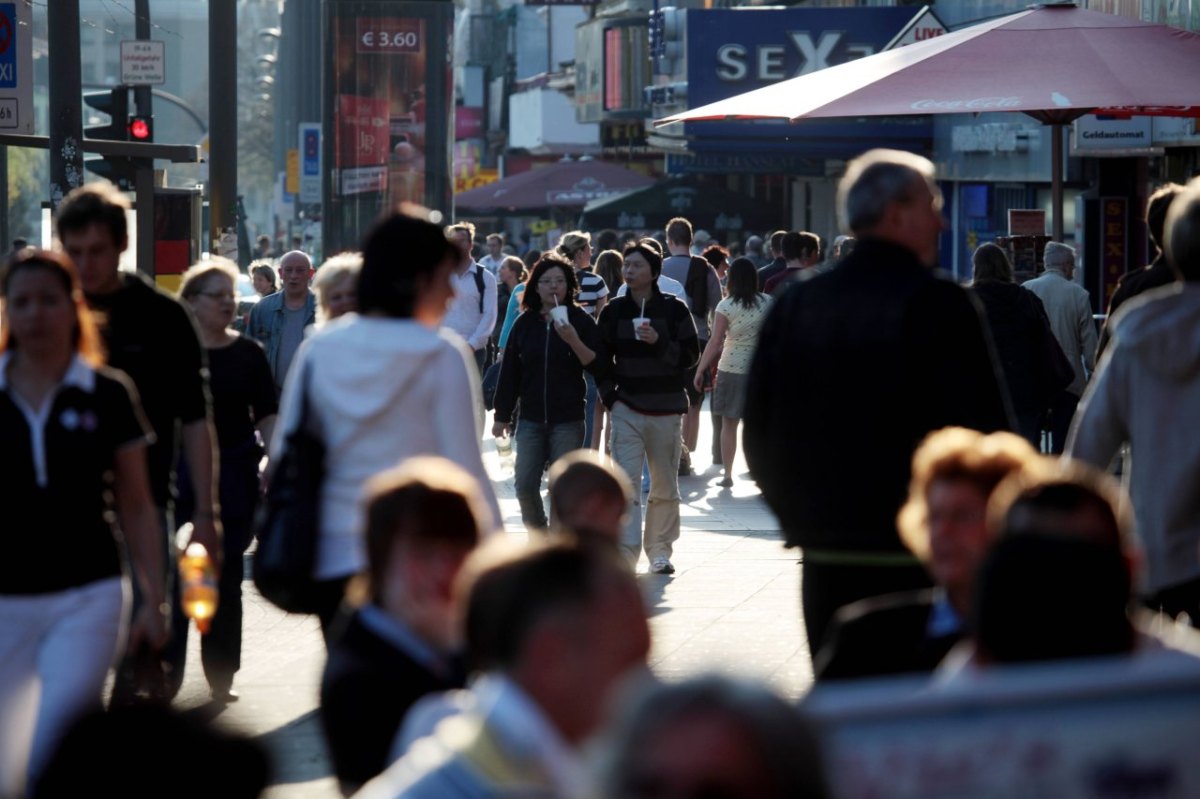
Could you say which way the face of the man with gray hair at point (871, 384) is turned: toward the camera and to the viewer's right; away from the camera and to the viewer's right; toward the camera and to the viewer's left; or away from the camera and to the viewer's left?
away from the camera and to the viewer's right

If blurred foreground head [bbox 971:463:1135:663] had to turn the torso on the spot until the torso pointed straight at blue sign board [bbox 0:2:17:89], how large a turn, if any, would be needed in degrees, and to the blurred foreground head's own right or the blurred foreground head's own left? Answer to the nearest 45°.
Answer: approximately 45° to the blurred foreground head's own left

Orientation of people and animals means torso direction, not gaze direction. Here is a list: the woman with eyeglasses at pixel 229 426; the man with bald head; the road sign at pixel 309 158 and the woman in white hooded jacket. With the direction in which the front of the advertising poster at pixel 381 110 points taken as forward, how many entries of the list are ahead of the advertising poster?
3

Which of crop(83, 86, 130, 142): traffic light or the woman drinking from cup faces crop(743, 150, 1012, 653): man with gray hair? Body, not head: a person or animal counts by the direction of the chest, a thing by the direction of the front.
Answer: the woman drinking from cup

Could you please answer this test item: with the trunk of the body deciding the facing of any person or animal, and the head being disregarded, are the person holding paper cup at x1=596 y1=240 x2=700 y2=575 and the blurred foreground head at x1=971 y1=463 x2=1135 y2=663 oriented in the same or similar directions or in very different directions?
very different directions

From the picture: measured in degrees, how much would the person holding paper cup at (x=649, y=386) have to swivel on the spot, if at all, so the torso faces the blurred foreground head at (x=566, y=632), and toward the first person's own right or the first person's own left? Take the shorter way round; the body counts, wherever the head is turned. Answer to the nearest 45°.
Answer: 0° — they already face them

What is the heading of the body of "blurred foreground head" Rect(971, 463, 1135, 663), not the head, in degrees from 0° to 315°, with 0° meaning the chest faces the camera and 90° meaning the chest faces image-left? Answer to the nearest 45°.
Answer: approximately 180°

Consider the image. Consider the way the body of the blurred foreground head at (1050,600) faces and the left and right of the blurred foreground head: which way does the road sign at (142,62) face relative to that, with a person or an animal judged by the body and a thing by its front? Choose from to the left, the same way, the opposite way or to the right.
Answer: the opposite way

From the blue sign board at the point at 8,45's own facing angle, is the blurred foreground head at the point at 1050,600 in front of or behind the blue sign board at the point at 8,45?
in front

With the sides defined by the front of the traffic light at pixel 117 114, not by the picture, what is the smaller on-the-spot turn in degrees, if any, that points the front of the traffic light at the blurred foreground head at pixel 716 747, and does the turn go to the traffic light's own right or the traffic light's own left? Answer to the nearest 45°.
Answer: approximately 90° to the traffic light's own left

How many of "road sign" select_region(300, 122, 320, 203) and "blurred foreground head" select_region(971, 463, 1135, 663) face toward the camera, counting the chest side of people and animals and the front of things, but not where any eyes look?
1
